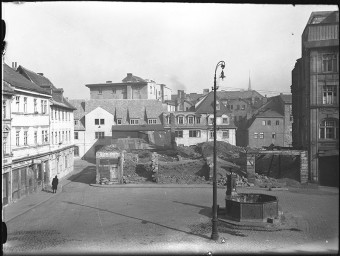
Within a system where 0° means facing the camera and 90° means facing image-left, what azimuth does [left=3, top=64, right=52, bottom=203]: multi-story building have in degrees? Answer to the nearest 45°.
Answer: approximately 315°

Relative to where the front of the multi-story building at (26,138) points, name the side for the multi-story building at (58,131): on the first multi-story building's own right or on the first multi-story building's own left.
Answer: on the first multi-story building's own left

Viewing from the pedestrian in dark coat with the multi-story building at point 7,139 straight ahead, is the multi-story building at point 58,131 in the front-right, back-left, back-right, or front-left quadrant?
back-right

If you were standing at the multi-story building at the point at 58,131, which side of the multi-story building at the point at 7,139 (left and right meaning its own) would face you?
left

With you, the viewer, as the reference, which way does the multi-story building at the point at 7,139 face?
facing to the right of the viewer

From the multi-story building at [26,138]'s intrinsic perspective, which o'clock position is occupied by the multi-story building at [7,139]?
the multi-story building at [7,139] is roughly at 2 o'clock from the multi-story building at [26,138].

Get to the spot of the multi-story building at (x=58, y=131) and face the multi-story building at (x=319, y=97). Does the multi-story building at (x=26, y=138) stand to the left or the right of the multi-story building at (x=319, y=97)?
right

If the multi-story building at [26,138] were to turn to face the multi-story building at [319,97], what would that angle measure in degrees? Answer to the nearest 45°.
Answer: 0° — it already faces it

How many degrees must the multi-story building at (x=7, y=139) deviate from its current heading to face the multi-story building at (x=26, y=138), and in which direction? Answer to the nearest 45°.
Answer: approximately 90° to its left

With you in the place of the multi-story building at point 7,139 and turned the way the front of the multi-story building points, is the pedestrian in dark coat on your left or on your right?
on your left
